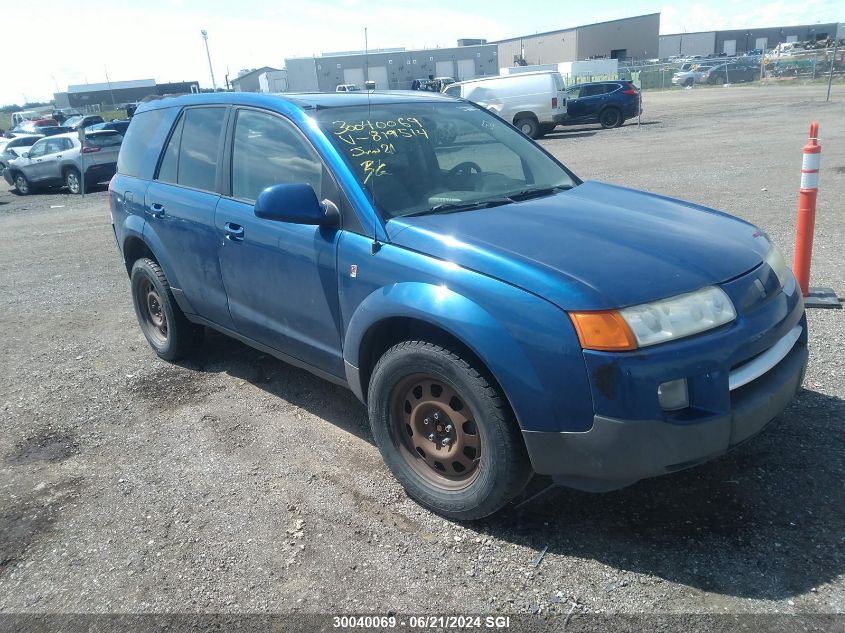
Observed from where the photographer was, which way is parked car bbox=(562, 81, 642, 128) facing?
facing away from the viewer and to the left of the viewer

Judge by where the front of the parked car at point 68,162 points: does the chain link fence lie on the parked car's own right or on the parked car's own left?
on the parked car's own right

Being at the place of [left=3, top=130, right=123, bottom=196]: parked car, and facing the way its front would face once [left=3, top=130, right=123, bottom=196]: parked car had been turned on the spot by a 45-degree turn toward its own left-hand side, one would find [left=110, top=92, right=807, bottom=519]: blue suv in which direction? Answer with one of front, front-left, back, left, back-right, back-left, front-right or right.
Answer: left

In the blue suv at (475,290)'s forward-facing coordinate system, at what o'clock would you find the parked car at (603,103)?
The parked car is roughly at 8 o'clock from the blue suv.

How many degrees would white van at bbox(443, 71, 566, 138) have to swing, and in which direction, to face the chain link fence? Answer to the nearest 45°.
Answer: approximately 90° to its right

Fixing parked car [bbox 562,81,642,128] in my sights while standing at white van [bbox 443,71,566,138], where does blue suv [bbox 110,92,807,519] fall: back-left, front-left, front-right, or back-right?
back-right

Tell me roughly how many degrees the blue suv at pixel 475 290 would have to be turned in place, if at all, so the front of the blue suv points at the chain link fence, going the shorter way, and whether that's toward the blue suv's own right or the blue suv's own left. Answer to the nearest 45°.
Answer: approximately 90° to the blue suv's own left

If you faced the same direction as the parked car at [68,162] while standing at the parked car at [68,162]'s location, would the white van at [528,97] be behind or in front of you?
behind

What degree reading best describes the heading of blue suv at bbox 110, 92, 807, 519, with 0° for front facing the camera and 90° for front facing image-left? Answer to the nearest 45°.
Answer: approximately 315°
